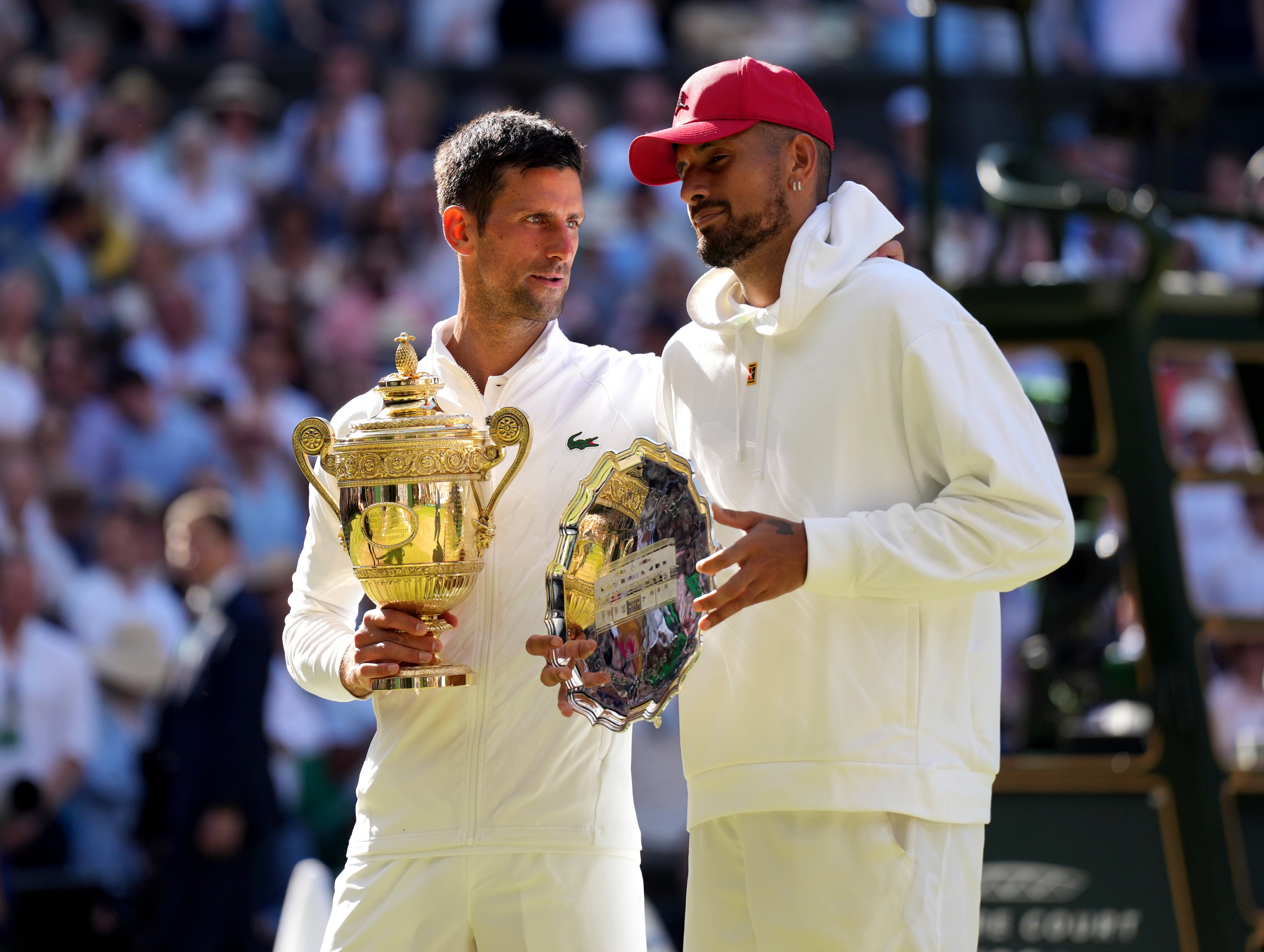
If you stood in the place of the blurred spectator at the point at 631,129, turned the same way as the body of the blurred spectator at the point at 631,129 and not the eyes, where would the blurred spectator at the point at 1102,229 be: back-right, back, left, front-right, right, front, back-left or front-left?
left

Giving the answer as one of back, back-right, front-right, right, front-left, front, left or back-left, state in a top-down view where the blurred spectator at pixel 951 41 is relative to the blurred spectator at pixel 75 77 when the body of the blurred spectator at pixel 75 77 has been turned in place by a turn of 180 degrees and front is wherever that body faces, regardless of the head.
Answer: right

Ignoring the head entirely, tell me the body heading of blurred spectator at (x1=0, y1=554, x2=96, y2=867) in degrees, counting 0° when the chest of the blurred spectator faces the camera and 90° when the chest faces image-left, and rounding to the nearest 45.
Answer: approximately 0°

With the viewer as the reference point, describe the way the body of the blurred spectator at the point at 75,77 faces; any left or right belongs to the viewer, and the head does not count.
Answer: facing the viewer

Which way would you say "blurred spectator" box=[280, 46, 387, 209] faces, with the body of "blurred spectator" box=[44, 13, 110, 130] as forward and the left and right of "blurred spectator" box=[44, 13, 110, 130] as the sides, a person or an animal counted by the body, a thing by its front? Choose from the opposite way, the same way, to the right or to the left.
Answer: the same way

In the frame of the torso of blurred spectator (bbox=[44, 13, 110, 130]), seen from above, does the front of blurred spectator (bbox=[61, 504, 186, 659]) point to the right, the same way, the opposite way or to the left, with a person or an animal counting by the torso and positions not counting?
the same way

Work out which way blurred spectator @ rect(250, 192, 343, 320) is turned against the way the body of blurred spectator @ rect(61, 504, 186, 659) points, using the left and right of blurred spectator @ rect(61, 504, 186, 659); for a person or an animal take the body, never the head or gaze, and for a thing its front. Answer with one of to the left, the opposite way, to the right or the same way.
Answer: the same way

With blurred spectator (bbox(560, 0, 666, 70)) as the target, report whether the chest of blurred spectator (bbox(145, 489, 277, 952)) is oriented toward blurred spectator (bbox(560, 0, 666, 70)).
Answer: no

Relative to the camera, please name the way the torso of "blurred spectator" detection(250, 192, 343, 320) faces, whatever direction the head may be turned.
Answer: toward the camera

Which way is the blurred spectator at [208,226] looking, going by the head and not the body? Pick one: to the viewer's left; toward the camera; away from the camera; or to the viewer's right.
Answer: toward the camera

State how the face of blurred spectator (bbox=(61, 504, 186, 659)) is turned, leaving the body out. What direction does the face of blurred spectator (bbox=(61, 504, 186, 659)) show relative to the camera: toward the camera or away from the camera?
toward the camera
